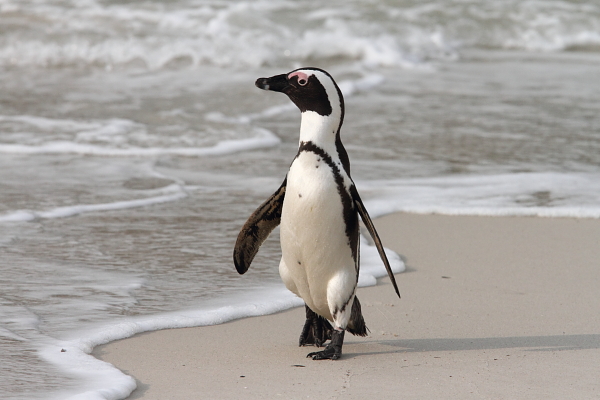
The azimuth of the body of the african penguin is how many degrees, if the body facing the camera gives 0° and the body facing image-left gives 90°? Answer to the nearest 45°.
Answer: approximately 45°
